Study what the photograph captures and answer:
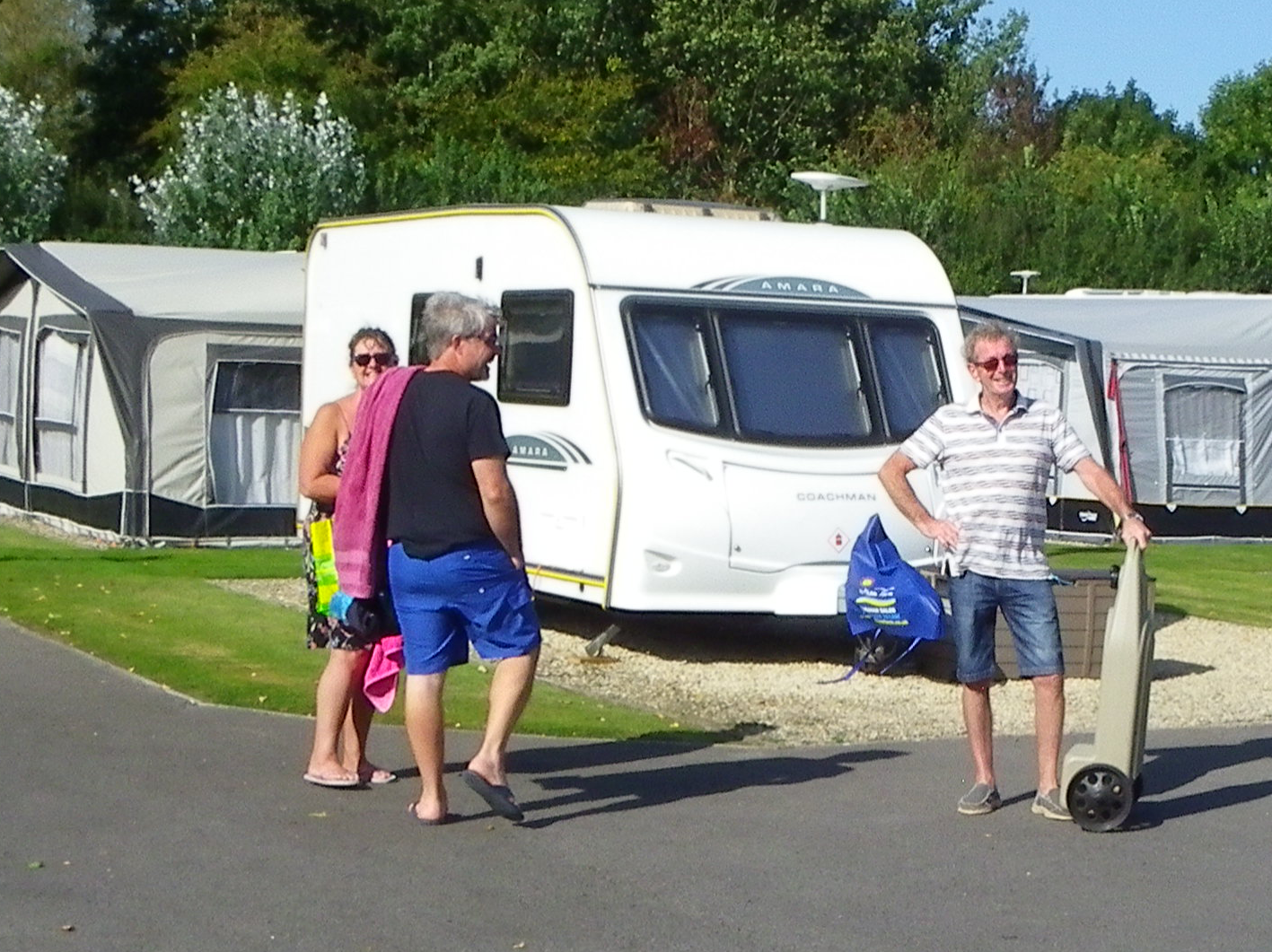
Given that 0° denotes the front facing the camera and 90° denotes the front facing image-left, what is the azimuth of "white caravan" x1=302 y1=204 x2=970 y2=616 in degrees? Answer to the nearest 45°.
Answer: approximately 315°

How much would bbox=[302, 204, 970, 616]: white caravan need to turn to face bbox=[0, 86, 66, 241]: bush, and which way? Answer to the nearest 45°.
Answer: approximately 180°

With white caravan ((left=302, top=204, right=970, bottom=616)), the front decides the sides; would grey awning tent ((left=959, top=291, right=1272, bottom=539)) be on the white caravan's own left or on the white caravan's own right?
on the white caravan's own left

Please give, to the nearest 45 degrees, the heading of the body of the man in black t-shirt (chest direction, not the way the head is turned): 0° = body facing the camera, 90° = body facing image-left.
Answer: approximately 225°

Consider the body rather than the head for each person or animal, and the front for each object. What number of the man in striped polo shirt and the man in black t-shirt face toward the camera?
1
